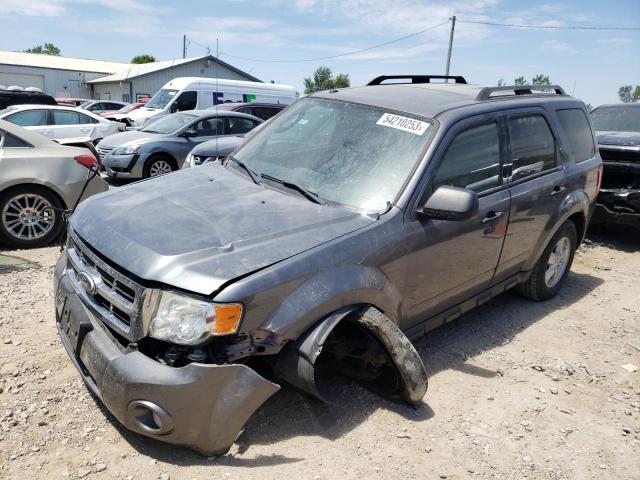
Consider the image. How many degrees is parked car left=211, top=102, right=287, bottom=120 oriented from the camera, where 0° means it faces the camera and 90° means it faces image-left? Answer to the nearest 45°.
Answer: approximately 45°

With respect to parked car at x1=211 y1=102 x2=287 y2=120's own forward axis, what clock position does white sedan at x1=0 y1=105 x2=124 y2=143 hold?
The white sedan is roughly at 1 o'clock from the parked car.

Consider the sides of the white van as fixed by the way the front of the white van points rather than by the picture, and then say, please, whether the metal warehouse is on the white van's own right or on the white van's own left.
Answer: on the white van's own right

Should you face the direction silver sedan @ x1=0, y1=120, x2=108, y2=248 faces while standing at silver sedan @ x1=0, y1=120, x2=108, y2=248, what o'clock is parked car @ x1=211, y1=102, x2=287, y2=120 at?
The parked car is roughly at 4 o'clock from the silver sedan.

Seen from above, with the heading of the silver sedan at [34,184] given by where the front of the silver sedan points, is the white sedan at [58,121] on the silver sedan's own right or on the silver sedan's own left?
on the silver sedan's own right

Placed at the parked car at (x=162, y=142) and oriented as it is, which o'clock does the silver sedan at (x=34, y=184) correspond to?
The silver sedan is roughly at 11 o'clock from the parked car.

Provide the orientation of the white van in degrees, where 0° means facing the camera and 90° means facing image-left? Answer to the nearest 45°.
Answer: approximately 45°

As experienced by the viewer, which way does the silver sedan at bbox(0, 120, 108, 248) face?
facing to the left of the viewer
